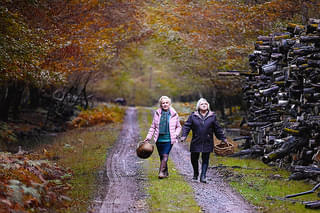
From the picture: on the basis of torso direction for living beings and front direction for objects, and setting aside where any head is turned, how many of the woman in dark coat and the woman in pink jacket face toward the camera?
2

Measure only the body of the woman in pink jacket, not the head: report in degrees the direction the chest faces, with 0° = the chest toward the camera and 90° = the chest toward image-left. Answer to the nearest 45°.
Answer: approximately 0°

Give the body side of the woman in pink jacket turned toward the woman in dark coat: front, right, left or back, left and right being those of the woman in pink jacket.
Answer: left

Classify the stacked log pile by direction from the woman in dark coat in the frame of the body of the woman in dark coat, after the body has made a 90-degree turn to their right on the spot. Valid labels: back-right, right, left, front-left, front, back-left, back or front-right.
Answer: back-right

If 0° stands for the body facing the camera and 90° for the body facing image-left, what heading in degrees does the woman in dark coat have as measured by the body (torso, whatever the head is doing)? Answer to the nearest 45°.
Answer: approximately 0°

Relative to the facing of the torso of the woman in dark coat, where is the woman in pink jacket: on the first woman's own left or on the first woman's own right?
on the first woman's own right

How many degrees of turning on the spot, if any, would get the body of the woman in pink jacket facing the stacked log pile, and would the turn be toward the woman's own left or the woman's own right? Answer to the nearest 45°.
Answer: approximately 135° to the woman's own left
